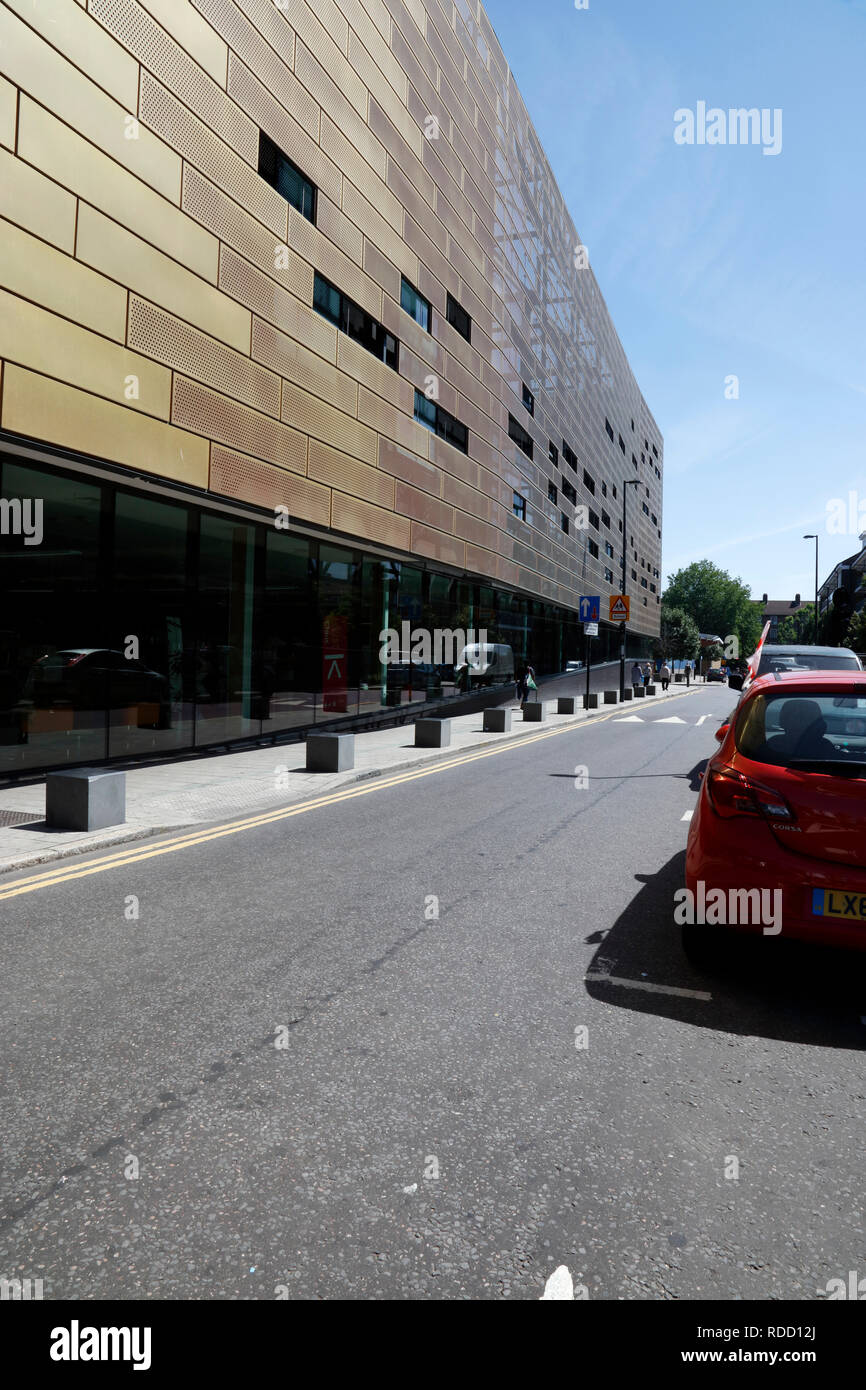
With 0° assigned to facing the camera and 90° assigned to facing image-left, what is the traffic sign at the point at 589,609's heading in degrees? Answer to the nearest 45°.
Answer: approximately 0°

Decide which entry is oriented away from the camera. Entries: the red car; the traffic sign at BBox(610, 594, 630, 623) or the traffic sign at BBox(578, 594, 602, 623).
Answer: the red car

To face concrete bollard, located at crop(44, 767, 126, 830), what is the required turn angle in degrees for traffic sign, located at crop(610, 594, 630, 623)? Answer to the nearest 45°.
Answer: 0° — it already faces it

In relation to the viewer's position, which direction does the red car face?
facing away from the viewer

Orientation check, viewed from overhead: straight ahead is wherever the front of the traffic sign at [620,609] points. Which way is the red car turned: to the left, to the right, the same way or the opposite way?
the opposite way
